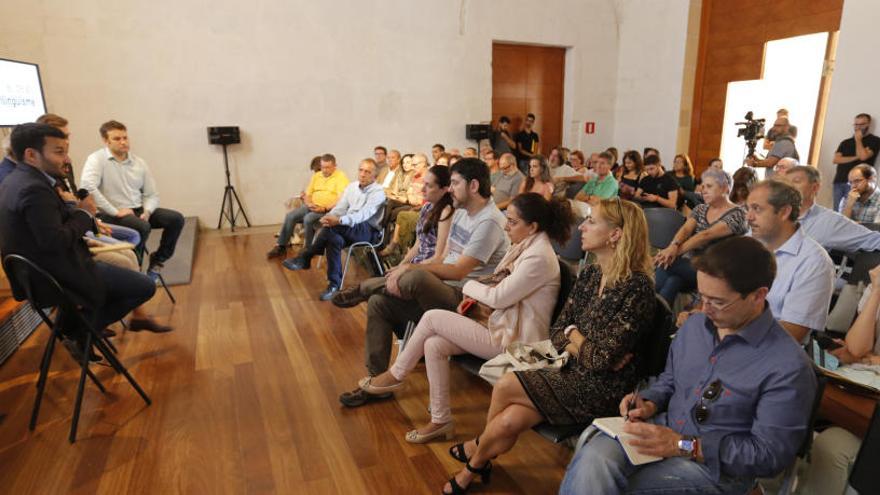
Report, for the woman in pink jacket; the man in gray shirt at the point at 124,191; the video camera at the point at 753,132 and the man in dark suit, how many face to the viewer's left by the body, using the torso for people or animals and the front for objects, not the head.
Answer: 2

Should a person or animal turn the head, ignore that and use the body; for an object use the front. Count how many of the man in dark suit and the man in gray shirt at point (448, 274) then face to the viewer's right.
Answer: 1

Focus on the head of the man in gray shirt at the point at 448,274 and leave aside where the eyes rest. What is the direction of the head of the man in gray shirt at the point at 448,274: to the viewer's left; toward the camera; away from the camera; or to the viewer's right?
to the viewer's left

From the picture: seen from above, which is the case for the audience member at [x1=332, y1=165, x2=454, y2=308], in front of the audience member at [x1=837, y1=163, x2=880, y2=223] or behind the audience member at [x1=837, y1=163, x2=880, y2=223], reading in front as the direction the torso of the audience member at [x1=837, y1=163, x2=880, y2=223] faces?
in front

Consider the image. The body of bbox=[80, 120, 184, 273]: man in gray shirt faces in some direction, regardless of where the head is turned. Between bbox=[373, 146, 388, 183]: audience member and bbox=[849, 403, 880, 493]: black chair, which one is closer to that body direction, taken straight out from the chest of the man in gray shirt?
the black chair

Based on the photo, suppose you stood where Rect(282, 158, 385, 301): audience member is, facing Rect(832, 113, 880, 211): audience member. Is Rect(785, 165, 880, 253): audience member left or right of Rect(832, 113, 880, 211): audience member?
right

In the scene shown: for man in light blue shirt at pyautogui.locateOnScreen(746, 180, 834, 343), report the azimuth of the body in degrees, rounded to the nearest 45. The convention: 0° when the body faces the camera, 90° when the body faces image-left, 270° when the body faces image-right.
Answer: approximately 90°

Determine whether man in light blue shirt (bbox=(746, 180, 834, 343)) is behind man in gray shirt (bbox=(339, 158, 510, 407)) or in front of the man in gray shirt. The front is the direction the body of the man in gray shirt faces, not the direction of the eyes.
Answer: behind

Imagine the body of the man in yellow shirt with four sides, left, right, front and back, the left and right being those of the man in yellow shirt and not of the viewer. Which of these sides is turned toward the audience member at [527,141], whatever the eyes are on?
back

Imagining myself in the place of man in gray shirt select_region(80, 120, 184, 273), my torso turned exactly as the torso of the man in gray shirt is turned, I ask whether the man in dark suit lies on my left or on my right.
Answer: on my right

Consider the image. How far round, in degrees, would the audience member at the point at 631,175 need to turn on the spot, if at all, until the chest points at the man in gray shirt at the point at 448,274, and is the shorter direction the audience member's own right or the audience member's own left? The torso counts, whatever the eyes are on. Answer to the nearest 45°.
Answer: approximately 45° to the audience member's own left

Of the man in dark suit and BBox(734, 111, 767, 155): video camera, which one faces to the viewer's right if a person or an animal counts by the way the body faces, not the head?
the man in dark suit

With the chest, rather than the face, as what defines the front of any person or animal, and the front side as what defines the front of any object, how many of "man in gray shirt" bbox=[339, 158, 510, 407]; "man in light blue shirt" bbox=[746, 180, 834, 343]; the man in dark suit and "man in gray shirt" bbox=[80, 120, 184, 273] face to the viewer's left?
2

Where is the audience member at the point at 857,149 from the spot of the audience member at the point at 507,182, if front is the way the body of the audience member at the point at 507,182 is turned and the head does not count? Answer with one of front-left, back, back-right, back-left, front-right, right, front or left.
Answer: back-left

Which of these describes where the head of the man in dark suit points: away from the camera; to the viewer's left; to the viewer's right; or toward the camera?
to the viewer's right

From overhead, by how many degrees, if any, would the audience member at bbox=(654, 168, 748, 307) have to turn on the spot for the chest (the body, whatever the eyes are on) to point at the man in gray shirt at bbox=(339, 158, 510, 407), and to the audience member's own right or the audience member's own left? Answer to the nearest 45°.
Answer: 0° — they already face them

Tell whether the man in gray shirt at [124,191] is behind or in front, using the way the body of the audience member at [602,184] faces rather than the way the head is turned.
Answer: in front

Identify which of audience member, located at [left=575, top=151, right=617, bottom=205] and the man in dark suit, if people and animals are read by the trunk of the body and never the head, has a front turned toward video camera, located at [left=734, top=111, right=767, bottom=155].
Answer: the man in dark suit

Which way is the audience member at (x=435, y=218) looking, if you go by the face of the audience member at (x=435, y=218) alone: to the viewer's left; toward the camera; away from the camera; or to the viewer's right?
to the viewer's left

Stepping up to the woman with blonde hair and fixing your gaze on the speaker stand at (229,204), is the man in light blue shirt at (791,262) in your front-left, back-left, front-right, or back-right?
back-right
